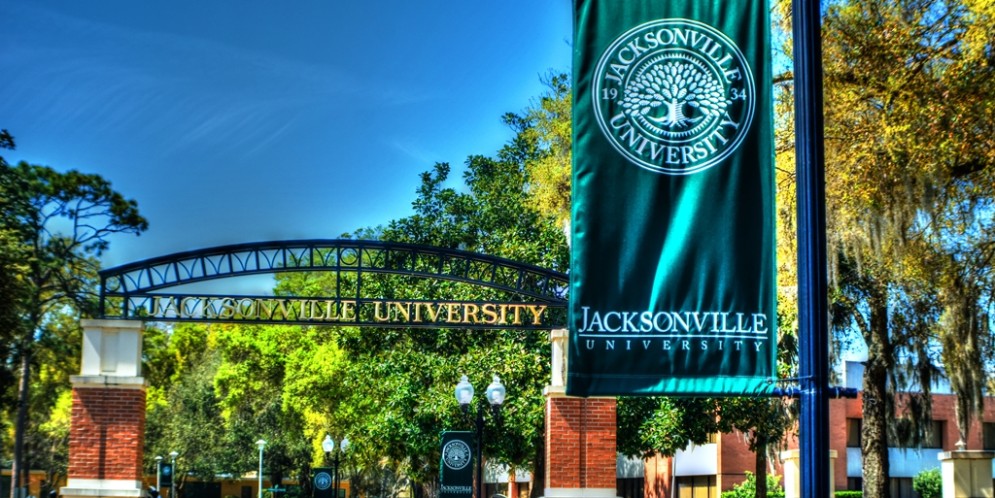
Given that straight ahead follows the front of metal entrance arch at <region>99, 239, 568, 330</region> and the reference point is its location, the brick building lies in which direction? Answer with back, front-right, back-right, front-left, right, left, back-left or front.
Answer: back-left

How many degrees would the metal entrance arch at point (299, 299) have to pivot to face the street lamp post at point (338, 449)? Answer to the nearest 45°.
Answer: approximately 180°

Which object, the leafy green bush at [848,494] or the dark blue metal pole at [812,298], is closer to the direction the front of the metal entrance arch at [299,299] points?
the dark blue metal pole

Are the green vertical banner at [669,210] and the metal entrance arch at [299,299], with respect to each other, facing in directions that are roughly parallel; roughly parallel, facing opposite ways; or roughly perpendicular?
roughly parallel

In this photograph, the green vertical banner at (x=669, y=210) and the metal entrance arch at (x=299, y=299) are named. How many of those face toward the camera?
2

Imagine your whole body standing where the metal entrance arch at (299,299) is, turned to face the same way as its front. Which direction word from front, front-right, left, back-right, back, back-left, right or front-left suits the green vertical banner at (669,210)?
front

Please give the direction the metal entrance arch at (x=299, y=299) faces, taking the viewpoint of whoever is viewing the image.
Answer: facing the viewer

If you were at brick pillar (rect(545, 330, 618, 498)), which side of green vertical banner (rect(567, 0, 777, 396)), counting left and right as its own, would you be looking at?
back

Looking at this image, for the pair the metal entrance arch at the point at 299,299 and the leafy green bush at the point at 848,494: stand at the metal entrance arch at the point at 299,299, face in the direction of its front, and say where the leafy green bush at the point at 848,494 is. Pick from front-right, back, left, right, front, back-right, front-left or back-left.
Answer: back-left

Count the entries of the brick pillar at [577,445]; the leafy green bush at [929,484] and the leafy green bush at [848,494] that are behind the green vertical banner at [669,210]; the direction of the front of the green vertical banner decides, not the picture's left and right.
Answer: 3

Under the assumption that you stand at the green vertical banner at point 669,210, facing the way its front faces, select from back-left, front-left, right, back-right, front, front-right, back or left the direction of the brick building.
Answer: back

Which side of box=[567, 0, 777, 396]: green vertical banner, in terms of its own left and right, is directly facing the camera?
front
